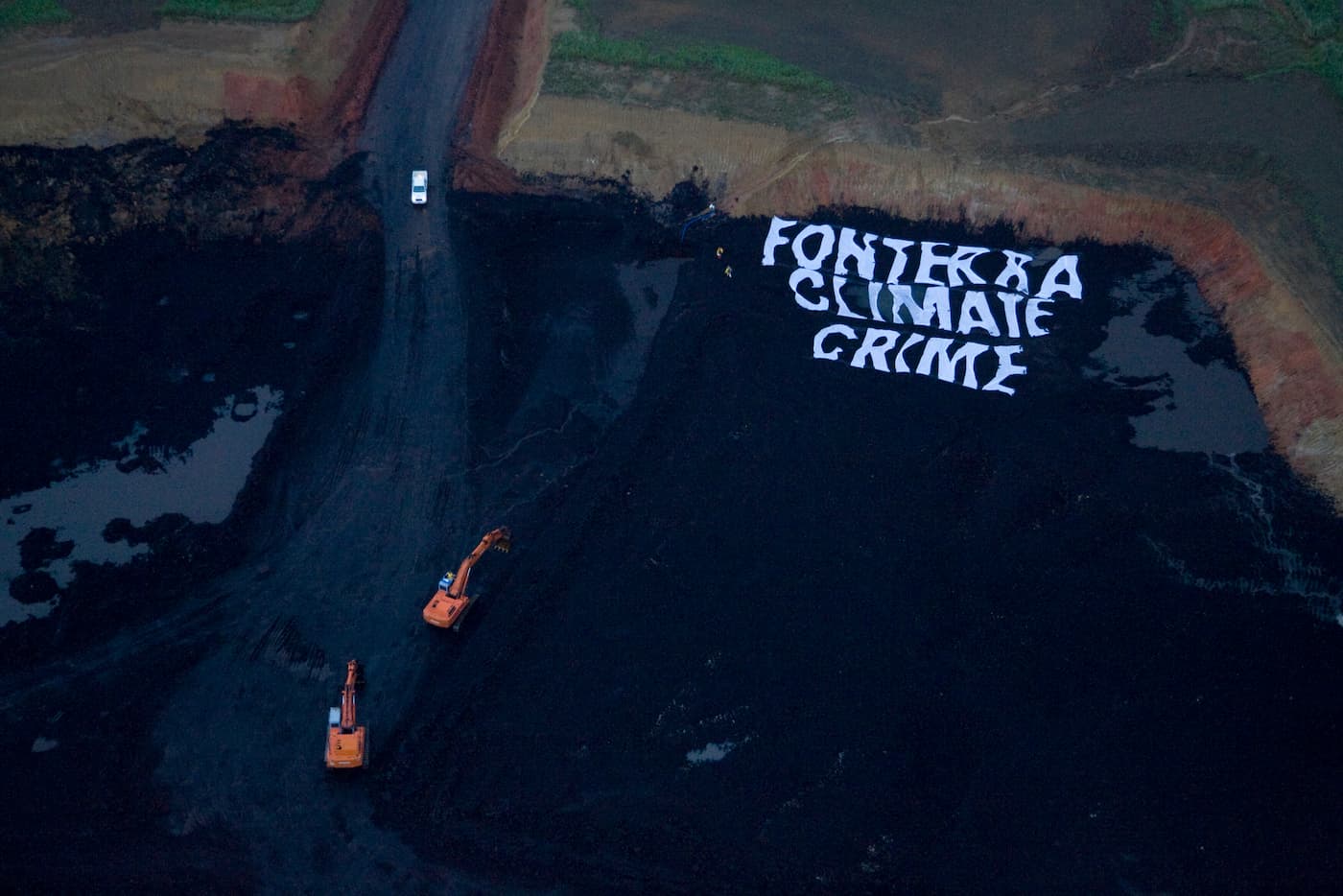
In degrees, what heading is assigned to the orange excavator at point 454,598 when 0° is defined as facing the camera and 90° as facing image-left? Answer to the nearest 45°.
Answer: approximately 225°

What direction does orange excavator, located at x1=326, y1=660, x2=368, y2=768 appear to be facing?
away from the camera
